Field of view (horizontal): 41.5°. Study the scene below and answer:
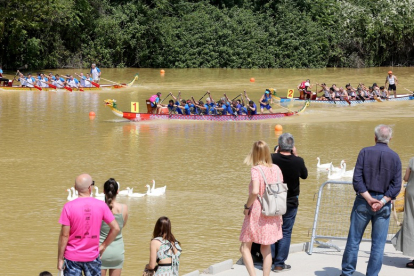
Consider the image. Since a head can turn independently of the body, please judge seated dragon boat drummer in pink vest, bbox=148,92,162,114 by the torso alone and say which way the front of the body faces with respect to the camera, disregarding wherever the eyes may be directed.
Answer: to the viewer's right

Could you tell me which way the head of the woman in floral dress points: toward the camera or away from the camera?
away from the camera

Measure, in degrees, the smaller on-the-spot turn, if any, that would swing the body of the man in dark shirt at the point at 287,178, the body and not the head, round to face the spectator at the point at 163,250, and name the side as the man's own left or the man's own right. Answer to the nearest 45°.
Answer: approximately 135° to the man's own left

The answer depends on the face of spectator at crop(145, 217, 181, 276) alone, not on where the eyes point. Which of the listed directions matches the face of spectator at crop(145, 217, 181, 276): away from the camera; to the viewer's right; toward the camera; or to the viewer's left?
away from the camera

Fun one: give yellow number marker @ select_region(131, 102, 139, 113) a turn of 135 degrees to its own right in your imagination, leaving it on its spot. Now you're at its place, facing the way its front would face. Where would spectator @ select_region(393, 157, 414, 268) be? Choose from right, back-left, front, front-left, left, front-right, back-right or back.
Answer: back-left

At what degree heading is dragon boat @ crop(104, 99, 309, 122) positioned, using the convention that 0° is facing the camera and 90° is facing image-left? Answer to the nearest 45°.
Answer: approximately 90°

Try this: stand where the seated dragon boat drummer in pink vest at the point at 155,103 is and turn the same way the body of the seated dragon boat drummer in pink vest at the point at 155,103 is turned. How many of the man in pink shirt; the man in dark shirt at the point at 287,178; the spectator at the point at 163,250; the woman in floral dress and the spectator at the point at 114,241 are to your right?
5

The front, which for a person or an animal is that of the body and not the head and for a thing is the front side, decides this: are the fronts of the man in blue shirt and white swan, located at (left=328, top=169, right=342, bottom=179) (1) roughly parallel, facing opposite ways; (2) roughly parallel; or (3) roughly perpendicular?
roughly perpendicular

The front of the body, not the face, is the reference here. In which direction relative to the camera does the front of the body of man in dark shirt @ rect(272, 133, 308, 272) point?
away from the camera

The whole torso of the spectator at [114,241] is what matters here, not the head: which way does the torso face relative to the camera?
away from the camera

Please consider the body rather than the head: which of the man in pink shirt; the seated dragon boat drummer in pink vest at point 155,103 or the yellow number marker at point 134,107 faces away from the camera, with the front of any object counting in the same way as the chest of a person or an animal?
the man in pink shirt

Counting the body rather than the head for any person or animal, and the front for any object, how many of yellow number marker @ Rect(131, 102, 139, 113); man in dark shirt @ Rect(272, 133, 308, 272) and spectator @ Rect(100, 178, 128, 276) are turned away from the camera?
2

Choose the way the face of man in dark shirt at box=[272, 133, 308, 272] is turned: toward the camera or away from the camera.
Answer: away from the camera

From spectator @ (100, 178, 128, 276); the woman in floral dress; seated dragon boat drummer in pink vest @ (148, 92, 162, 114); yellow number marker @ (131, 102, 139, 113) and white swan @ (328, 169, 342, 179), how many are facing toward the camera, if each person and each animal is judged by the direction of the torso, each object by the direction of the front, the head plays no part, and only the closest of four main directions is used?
1

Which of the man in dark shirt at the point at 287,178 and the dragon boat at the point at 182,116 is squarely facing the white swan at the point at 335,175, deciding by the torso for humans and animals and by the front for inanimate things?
the man in dark shirt

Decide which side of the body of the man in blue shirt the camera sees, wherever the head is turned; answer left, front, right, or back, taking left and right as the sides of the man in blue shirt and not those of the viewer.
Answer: back

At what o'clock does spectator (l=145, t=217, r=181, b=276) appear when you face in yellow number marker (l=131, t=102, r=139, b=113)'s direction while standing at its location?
The spectator is roughly at 12 o'clock from the yellow number marker.

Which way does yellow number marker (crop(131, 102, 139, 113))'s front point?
toward the camera

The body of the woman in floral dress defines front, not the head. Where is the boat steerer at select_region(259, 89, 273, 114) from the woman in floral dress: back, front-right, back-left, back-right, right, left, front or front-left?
front-right

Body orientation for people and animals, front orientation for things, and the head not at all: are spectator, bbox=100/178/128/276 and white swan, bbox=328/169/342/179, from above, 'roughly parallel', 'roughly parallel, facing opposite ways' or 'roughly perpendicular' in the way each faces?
roughly perpendicular

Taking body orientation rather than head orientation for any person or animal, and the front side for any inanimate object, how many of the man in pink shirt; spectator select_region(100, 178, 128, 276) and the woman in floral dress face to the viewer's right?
0
